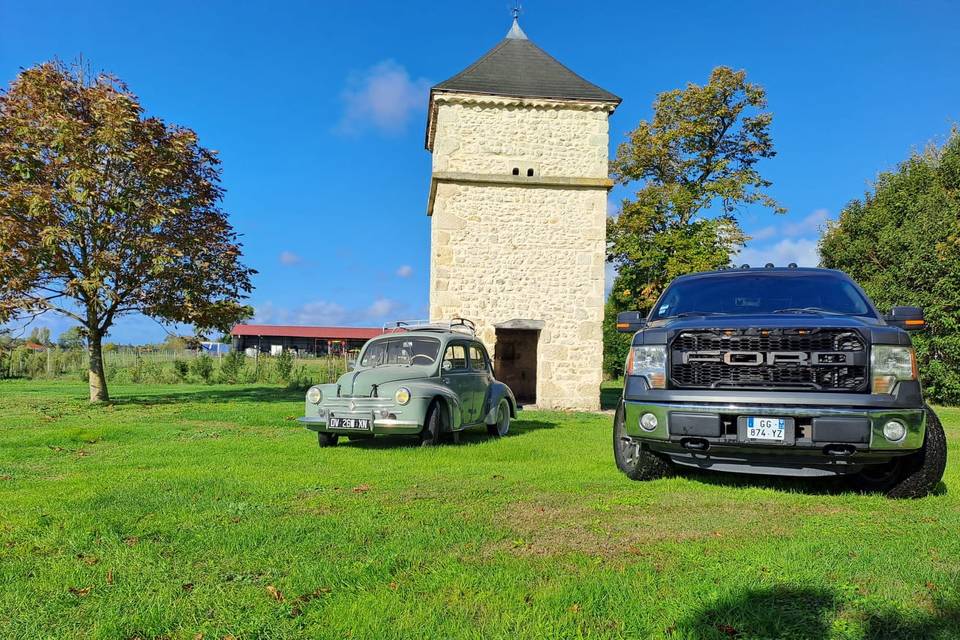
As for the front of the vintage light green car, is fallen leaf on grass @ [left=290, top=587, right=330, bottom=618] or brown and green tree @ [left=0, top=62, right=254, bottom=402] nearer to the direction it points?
the fallen leaf on grass

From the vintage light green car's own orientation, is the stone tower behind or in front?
behind

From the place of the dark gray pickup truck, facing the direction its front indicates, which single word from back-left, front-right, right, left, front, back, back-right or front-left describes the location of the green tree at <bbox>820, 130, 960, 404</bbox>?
back

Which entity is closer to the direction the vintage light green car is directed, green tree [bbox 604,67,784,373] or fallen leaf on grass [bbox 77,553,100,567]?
the fallen leaf on grass

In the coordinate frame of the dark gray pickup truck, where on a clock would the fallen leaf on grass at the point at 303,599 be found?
The fallen leaf on grass is roughly at 1 o'clock from the dark gray pickup truck.

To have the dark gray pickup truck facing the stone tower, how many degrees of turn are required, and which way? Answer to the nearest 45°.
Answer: approximately 135° to its right

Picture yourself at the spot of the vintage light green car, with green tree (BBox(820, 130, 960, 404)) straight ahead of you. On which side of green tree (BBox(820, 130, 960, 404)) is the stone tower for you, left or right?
left

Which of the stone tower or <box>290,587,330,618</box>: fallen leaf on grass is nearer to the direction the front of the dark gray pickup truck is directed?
the fallen leaf on grass

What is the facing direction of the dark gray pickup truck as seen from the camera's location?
facing the viewer

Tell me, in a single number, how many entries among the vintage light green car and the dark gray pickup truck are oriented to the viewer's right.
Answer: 0

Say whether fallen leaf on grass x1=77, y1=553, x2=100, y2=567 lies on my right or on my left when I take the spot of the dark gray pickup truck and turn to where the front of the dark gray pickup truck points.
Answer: on my right

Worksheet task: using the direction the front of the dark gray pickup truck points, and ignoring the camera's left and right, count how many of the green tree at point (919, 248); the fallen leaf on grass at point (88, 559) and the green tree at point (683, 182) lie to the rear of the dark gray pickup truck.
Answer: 2
